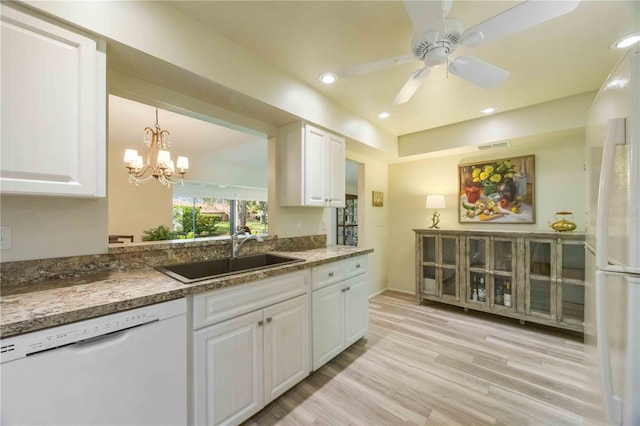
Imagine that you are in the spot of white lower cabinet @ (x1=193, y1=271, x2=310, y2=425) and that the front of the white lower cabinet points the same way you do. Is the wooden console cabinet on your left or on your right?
on your left

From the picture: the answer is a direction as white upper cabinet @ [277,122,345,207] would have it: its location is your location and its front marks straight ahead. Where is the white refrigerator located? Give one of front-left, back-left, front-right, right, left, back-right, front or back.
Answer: front

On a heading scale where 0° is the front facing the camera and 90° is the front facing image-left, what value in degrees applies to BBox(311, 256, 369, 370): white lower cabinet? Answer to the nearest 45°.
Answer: approximately 315°

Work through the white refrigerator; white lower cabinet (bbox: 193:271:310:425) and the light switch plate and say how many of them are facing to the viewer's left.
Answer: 1

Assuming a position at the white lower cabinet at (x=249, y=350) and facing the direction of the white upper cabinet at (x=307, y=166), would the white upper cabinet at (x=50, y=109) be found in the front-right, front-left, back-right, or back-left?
back-left

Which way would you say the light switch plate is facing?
toward the camera

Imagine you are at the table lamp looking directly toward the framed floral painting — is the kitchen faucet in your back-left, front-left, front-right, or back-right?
back-right

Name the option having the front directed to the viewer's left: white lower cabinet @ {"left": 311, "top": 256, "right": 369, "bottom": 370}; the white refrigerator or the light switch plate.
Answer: the white refrigerator

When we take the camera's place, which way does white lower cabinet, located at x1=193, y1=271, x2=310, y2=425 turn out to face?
facing the viewer and to the right of the viewer

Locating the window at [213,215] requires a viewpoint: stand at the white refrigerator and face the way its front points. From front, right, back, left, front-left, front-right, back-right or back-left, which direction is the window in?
front

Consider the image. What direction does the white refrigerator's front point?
to the viewer's left

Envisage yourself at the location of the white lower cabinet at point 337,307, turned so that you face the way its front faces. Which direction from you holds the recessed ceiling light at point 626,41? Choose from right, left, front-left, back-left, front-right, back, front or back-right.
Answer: front-left

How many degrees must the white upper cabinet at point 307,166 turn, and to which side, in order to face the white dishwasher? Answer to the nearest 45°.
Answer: approximately 90° to its right

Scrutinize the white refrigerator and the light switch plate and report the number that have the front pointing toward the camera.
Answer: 1
